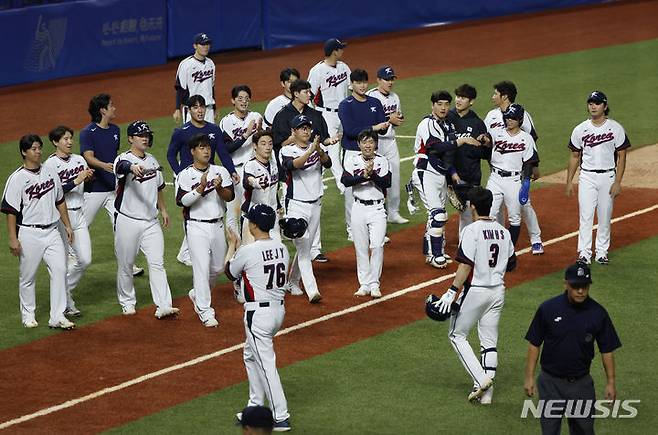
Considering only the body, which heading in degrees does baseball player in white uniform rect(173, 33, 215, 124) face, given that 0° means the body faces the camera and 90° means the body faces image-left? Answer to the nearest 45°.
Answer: approximately 315°

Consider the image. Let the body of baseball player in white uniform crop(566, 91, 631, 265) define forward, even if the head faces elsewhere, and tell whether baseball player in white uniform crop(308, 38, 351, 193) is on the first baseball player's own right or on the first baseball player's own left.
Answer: on the first baseball player's own right

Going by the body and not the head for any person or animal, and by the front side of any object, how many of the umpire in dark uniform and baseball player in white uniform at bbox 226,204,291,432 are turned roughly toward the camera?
1

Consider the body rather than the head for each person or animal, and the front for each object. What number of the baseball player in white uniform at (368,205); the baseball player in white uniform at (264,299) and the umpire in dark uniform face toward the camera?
2

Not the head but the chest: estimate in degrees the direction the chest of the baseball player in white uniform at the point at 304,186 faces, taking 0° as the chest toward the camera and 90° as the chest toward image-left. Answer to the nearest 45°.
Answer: approximately 315°

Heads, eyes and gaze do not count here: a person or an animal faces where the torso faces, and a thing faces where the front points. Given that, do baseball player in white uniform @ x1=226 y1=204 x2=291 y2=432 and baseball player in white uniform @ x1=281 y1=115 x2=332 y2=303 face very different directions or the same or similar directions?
very different directions

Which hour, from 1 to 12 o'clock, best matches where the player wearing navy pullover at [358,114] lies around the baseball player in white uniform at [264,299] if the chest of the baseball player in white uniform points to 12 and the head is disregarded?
The player wearing navy pullover is roughly at 2 o'clock from the baseball player in white uniform.

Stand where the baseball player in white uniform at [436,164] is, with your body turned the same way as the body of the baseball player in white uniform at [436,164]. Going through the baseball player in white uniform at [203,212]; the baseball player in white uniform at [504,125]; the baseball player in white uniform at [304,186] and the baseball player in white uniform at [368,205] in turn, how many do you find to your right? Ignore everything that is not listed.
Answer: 3

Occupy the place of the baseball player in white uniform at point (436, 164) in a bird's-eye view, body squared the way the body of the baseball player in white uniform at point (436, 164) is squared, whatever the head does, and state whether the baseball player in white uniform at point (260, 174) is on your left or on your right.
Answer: on your right
